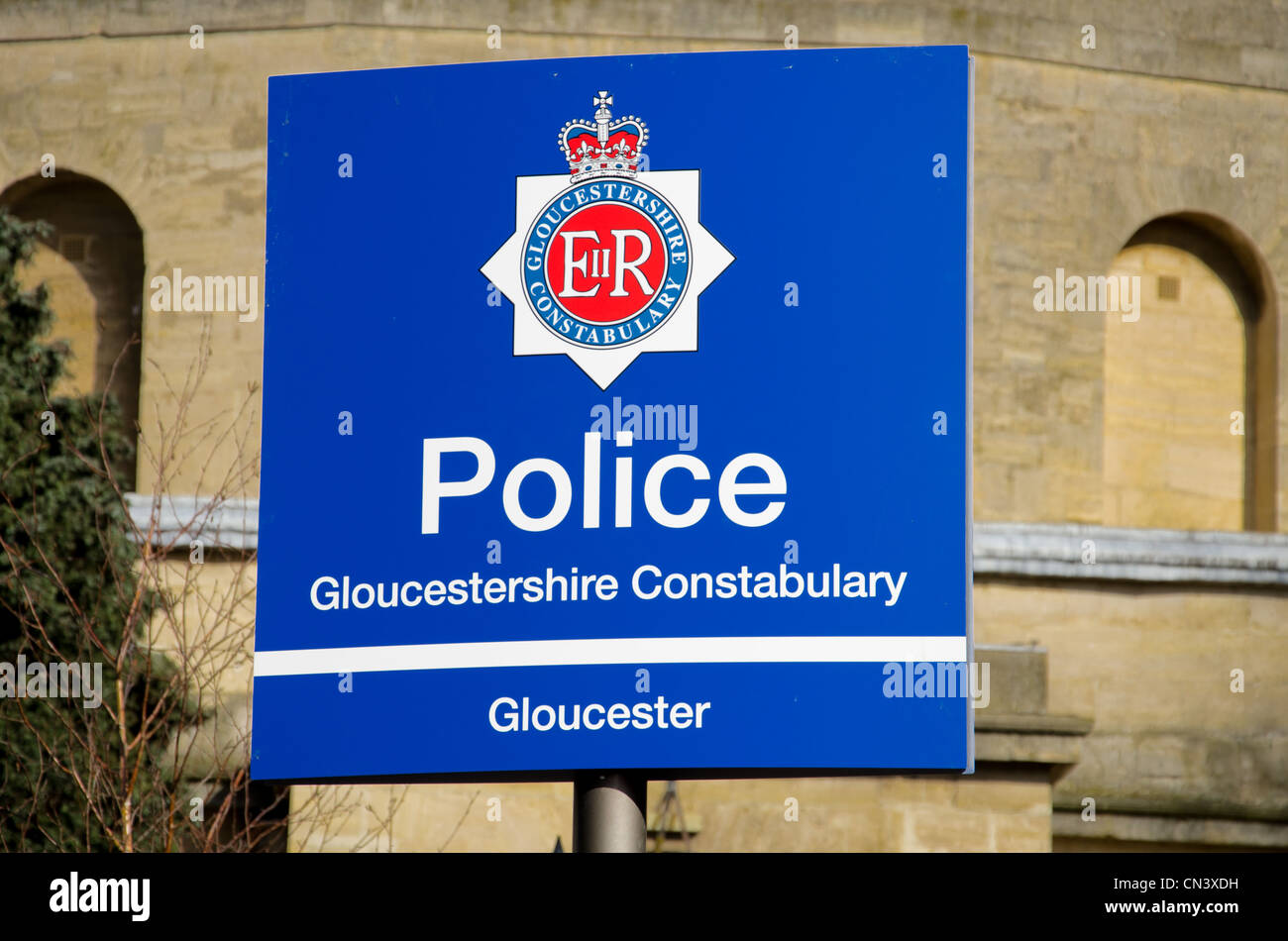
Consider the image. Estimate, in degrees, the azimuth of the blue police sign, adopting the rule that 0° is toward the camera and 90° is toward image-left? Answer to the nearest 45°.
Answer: approximately 0°
